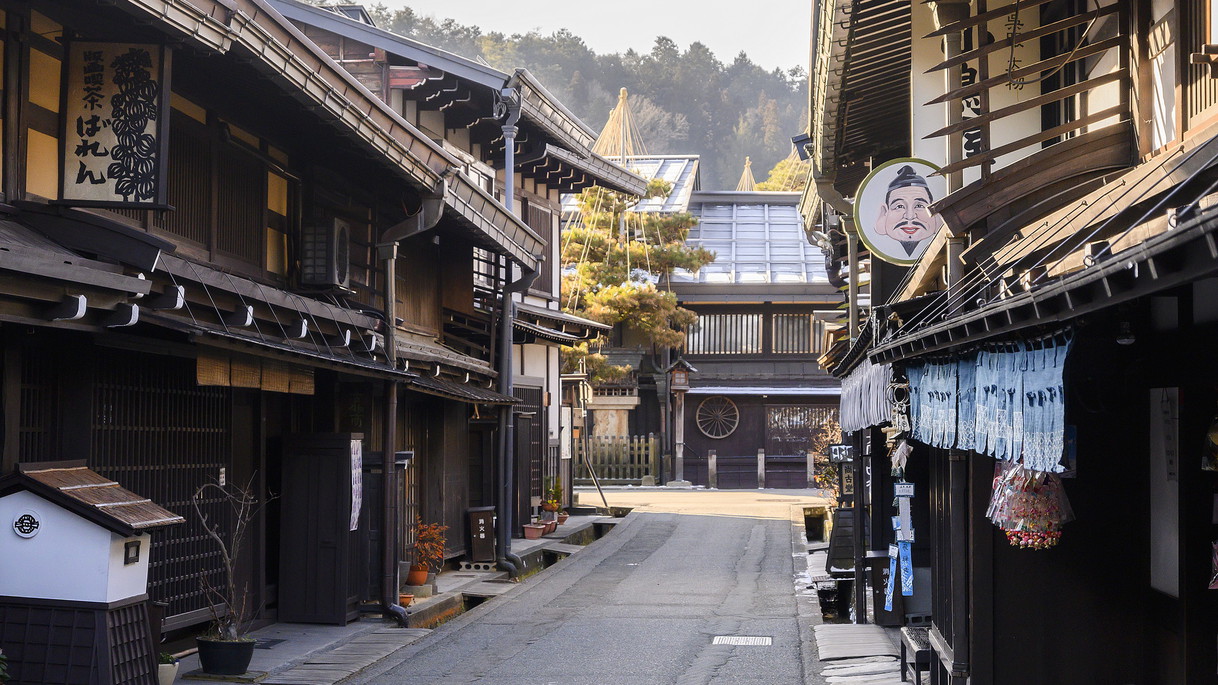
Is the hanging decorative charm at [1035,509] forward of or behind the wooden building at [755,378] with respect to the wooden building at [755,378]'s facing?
forward

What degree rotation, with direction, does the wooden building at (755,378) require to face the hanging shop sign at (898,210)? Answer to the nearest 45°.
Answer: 0° — it already faces it

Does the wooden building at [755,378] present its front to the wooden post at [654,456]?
no

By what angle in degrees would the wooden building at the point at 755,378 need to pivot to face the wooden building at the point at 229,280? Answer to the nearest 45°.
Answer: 0° — it already faces it

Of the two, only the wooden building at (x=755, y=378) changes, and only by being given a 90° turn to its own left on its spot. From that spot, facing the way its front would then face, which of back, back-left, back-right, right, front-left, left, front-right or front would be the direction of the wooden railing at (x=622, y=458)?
back

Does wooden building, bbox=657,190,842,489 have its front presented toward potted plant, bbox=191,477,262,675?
yes

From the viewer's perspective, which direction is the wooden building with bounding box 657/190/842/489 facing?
toward the camera

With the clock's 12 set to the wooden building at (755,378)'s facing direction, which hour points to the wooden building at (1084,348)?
the wooden building at (1084,348) is roughly at 12 o'clock from the wooden building at (755,378).

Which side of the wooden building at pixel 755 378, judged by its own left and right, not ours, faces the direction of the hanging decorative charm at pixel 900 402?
front

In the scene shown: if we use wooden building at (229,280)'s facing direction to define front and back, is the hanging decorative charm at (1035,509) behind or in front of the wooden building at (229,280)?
in front

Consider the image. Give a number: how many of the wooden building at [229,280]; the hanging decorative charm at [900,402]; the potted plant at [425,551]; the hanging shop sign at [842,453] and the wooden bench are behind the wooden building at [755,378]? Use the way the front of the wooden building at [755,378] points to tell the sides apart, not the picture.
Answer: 0

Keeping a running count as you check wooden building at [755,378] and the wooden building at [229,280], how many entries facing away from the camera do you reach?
0
